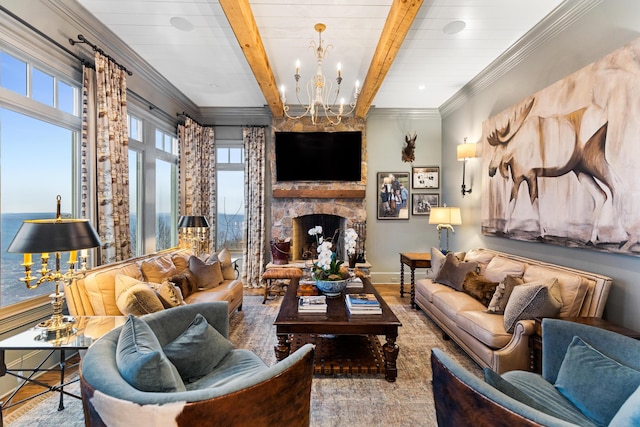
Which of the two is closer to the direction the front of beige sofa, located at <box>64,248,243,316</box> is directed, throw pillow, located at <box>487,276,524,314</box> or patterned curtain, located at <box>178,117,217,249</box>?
the throw pillow

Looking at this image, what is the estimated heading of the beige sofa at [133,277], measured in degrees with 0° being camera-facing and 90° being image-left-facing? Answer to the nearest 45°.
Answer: approximately 315°

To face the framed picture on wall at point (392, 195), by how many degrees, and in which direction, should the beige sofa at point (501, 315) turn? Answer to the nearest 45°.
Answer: approximately 90° to its right

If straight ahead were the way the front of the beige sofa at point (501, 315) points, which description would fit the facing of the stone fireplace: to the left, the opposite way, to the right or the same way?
to the left

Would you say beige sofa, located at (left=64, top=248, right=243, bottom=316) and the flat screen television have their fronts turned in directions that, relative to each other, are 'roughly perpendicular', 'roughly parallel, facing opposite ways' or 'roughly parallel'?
roughly perpendicular
